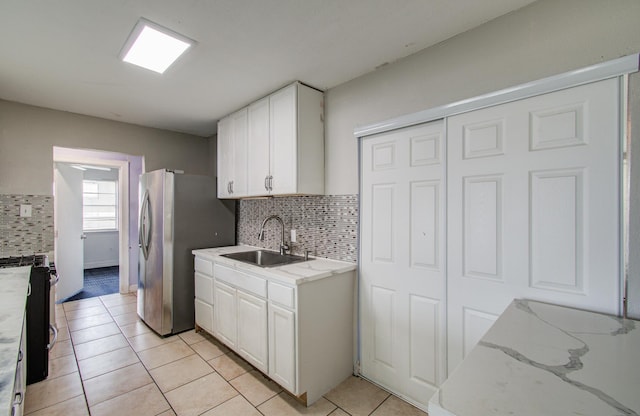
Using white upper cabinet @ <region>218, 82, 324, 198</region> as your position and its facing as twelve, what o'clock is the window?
The window is roughly at 3 o'clock from the white upper cabinet.

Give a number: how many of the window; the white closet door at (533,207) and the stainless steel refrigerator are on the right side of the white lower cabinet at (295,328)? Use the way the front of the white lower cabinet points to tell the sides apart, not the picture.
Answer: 2

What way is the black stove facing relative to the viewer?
to the viewer's right

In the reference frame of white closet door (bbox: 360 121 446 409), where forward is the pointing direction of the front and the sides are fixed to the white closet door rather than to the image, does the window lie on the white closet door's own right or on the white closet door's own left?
on the white closet door's own right

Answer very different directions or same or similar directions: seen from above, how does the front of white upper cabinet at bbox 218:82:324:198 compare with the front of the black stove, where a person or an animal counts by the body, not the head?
very different directions

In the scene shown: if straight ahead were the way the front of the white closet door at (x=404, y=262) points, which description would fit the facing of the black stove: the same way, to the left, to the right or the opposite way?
the opposite way

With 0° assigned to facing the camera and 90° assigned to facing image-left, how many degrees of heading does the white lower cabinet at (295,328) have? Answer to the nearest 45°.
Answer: approximately 45°

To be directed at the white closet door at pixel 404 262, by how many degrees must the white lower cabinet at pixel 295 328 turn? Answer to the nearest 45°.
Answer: approximately 135° to its left

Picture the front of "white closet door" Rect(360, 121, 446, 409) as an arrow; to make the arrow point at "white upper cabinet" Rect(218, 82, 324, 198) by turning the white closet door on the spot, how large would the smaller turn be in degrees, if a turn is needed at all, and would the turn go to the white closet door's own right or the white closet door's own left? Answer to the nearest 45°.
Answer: approximately 45° to the white closet door's own right
